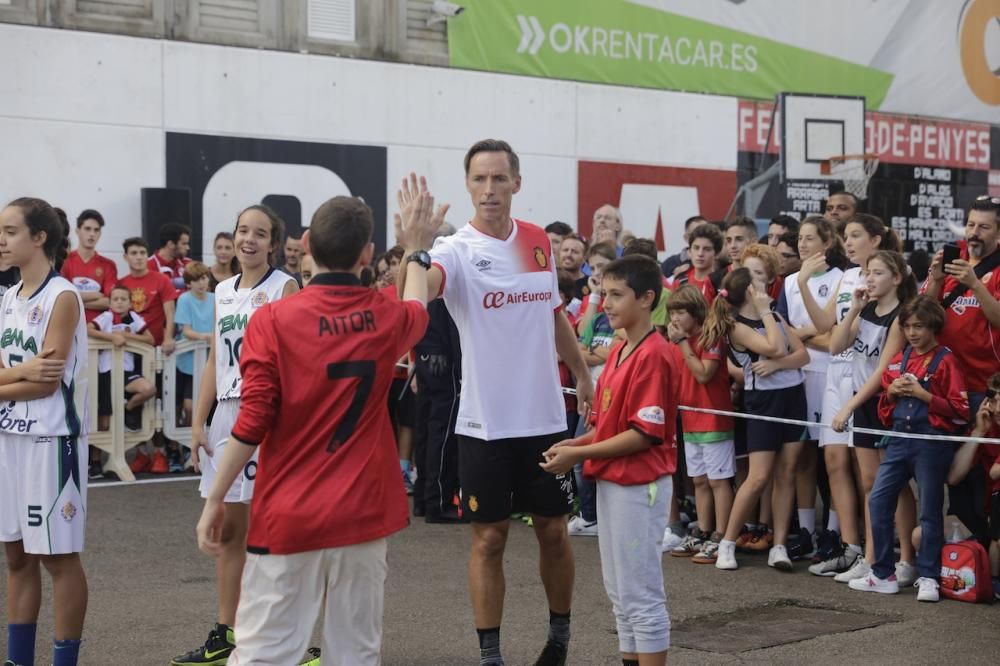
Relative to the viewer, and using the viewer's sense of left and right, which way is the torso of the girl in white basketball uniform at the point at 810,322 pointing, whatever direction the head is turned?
facing the viewer and to the left of the viewer

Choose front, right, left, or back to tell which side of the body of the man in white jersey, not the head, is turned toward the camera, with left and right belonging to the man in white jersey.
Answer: front

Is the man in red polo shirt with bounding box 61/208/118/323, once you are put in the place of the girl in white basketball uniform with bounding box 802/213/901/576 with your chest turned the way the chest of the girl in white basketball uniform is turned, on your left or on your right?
on your right

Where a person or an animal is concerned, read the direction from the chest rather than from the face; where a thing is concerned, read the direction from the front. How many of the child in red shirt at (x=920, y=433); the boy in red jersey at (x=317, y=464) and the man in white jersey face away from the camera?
1

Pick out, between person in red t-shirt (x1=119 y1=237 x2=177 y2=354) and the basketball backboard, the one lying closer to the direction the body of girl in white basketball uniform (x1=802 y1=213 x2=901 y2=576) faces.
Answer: the person in red t-shirt

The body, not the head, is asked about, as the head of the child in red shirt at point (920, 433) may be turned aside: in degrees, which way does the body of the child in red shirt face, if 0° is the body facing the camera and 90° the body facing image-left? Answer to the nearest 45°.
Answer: approximately 45°

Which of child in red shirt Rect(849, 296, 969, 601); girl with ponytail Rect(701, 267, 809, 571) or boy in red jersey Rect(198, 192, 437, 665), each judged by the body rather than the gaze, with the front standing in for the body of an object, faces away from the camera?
the boy in red jersey

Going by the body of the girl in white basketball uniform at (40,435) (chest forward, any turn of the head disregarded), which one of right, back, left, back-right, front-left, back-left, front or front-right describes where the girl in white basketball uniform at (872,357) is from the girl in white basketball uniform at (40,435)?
back-left

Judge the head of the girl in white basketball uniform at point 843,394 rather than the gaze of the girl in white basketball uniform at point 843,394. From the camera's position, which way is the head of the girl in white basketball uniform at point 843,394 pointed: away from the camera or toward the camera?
toward the camera

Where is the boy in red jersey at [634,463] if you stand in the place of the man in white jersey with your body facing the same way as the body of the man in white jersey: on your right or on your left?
on your left

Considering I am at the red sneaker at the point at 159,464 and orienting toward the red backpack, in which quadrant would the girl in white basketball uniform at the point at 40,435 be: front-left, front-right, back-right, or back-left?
front-right

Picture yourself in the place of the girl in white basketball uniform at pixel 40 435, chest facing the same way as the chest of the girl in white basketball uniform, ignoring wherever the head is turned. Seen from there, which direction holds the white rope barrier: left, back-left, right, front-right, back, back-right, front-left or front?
back-left

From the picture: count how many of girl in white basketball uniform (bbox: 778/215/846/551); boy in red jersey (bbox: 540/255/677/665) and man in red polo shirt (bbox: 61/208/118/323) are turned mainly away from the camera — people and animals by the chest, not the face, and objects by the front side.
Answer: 0

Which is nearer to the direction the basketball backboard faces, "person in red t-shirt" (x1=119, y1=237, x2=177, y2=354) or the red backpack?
the red backpack

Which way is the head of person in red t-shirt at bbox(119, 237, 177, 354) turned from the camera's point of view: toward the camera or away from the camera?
toward the camera
